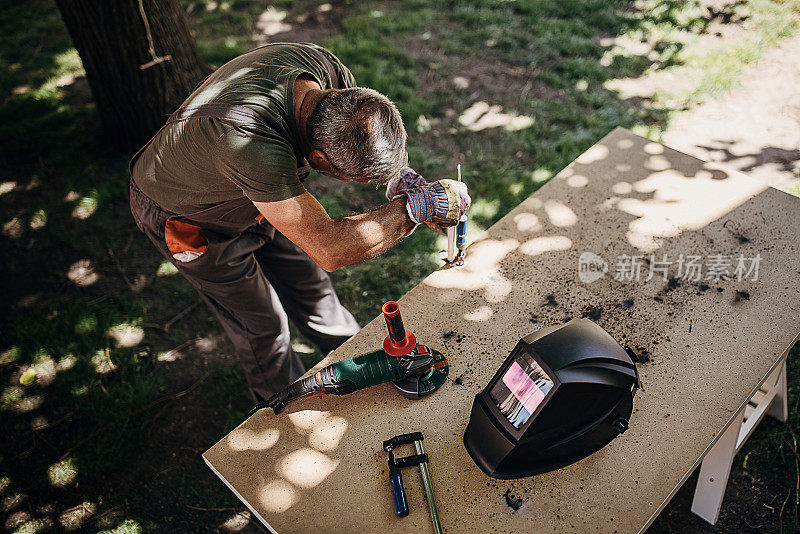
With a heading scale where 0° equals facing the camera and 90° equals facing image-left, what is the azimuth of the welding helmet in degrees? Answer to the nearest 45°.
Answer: approximately 45°

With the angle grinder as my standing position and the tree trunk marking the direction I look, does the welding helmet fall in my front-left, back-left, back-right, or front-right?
back-right

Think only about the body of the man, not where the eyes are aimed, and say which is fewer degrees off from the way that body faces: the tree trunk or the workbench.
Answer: the workbench

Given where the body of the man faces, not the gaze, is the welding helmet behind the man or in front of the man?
in front

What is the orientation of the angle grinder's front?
to the viewer's right

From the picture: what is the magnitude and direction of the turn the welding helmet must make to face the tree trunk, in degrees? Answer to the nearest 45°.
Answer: approximately 90° to its right

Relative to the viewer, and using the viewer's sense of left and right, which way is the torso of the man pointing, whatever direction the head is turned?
facing the viewer and to the right of the viewer

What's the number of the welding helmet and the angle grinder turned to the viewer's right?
1

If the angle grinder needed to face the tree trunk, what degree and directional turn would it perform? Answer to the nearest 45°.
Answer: approximately 90° to its left
